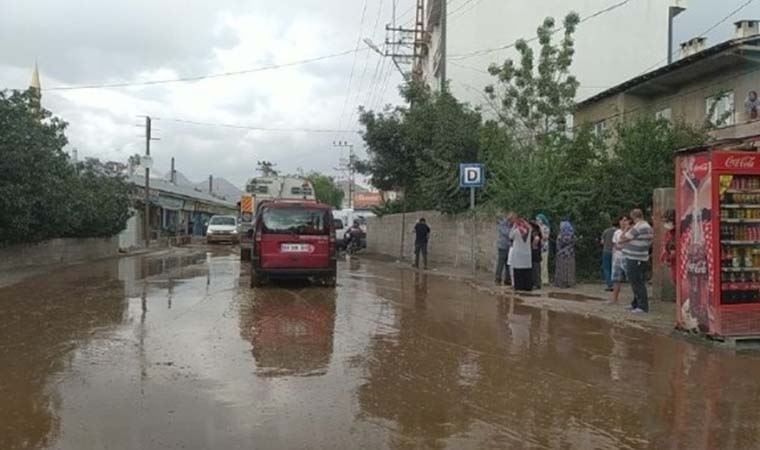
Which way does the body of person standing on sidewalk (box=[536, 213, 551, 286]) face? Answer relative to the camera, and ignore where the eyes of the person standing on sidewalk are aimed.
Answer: to the viewer's left

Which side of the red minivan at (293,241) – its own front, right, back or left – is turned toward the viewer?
back

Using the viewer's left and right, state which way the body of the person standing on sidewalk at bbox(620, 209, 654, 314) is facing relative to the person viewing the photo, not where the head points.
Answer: facing to the left of the viewer

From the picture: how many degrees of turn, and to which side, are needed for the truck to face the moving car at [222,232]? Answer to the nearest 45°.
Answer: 0° — it already faces it

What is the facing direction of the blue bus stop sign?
toward the camera
